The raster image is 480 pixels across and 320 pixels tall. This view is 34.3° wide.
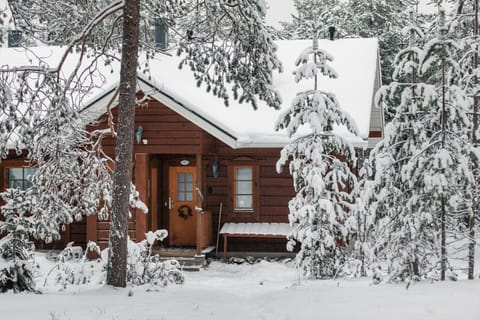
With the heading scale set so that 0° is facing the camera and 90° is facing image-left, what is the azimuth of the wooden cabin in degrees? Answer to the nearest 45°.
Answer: approximately 0°

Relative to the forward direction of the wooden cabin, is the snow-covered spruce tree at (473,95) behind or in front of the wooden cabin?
in front

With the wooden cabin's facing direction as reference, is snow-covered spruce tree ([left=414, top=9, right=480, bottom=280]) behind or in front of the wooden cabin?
in front

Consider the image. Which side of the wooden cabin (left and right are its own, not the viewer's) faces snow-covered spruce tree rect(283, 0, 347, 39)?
back

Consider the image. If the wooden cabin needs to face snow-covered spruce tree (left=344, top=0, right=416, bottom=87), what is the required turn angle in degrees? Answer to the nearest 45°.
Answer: approximately 135° to its left

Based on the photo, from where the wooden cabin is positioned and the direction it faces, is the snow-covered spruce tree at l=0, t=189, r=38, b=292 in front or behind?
in front
